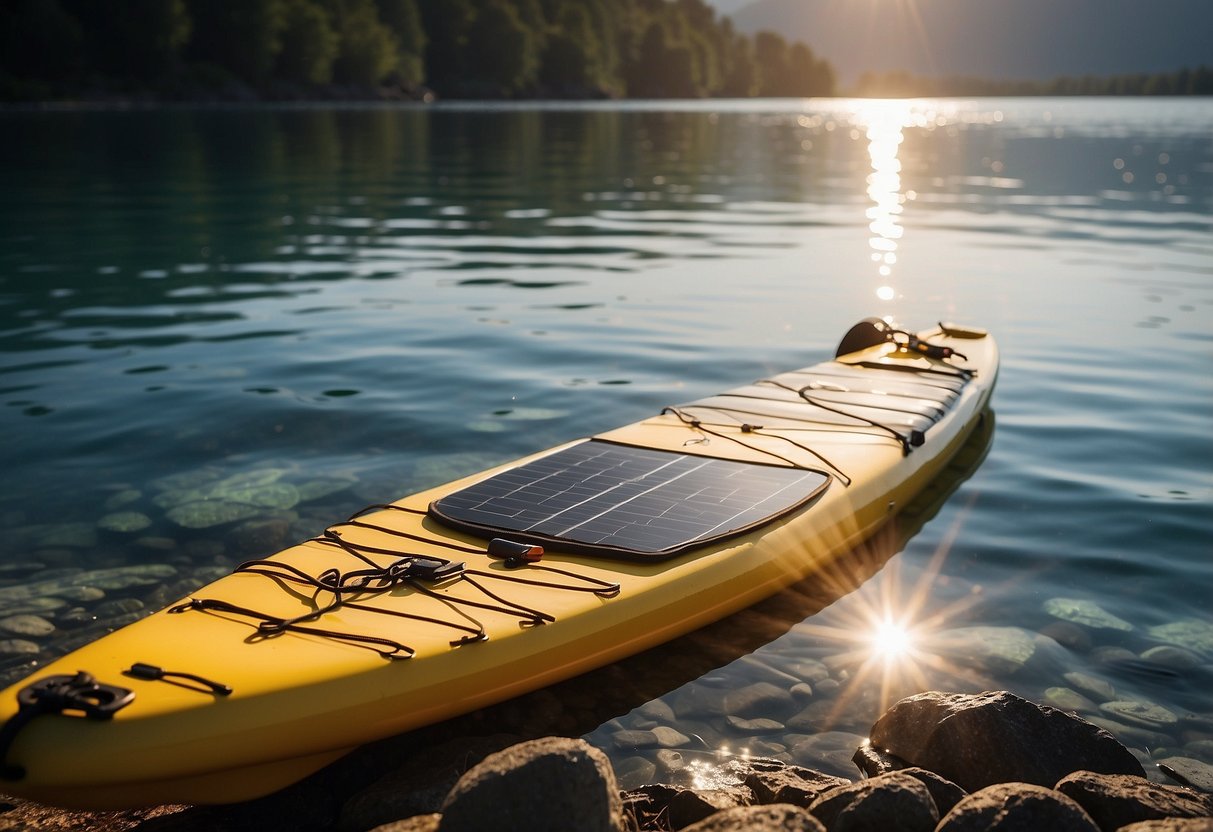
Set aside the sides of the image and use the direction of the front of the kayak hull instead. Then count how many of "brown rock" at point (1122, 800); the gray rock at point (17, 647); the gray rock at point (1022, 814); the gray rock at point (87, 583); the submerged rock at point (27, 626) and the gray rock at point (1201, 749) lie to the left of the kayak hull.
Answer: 3

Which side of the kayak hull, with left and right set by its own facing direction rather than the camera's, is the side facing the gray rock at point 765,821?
left

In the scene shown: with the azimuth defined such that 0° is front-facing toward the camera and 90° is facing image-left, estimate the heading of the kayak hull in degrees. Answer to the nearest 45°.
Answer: approximately 225°

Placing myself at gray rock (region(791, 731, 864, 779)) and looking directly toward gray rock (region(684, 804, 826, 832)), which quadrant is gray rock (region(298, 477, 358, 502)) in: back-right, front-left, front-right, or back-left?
back-right

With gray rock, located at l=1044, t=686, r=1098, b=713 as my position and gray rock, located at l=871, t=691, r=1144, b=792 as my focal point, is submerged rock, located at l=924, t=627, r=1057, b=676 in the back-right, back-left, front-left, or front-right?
back-right
